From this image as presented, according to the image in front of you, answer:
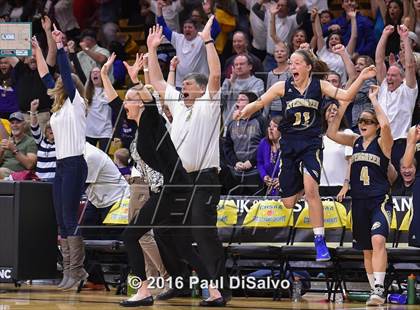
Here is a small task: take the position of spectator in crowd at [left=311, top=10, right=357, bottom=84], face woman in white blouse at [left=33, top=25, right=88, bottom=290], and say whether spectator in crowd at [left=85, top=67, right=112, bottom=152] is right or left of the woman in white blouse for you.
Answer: right

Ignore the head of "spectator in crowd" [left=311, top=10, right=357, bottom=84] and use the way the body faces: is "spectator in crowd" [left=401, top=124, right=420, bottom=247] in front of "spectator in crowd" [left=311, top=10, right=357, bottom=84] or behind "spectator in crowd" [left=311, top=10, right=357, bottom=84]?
in front

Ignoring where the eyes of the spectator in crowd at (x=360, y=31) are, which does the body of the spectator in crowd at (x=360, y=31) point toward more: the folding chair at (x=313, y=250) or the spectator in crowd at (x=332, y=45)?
the folding chair

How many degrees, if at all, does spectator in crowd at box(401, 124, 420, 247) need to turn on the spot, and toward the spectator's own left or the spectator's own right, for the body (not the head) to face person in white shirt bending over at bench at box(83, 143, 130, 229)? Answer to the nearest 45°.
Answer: approximately 45° to the spectator's own right

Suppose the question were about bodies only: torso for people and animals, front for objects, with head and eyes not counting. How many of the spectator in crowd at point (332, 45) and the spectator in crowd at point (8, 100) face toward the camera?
2

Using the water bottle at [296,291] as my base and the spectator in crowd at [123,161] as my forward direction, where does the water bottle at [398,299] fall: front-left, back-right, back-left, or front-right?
back-right

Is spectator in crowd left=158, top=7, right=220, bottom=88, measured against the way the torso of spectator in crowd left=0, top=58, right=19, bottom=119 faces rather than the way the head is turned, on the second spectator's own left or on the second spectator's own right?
on the second spectator's own left

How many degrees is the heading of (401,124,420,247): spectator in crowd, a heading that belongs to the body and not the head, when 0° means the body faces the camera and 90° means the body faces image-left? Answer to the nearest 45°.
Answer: approximately 45°

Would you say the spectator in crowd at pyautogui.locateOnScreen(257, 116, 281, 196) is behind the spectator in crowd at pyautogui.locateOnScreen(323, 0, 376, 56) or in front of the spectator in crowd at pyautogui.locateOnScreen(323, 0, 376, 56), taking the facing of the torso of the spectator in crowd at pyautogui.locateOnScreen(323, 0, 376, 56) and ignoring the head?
in front

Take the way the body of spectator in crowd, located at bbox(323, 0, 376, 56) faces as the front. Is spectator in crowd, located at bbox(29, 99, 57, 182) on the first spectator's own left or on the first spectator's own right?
on the first spectator's own right

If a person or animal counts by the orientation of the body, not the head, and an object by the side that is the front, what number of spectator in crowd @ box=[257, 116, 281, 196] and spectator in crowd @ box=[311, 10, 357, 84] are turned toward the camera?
2

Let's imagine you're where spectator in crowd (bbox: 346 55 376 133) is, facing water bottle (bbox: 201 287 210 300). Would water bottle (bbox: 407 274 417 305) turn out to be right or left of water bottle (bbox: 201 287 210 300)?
left

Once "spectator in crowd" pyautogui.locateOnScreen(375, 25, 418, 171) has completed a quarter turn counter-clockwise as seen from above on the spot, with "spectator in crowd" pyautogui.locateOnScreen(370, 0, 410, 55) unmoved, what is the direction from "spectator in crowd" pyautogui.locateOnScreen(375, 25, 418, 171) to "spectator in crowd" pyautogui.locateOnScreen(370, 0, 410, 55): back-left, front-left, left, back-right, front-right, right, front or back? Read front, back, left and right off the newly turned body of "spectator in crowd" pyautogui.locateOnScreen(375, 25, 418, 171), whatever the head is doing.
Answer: back-left
